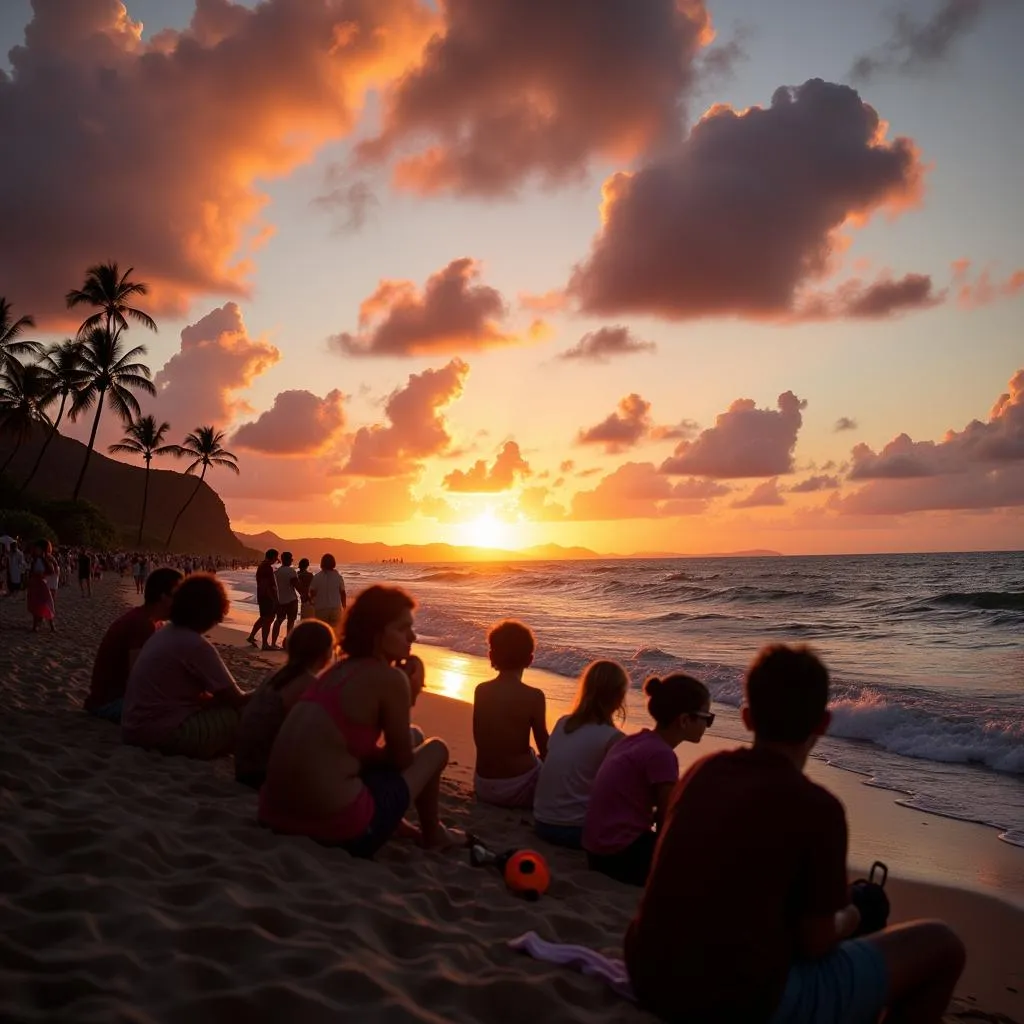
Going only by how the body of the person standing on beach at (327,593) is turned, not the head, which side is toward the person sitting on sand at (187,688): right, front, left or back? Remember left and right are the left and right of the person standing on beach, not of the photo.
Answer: back

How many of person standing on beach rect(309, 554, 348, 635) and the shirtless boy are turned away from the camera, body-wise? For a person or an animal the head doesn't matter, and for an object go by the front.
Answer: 2

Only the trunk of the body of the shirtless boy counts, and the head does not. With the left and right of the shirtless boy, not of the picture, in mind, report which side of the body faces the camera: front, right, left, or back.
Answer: back

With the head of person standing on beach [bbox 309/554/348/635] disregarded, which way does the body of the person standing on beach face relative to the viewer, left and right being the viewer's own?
facing away from the viewer

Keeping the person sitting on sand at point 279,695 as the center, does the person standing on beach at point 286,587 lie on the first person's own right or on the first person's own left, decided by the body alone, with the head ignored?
on the first person's own left

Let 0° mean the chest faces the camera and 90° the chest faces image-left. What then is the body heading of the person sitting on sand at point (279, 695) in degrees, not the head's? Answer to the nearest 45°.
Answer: approximately 225°

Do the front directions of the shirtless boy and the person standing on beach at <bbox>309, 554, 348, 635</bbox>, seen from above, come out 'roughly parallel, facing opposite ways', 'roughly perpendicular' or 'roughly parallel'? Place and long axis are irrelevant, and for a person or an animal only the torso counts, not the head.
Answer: roughly parallel

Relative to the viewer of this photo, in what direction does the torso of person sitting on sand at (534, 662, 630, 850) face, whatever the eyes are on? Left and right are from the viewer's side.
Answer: facing away from the viewer and to the right of the viewer

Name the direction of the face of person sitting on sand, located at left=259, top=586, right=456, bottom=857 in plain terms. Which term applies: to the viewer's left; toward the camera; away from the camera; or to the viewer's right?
to the viewer's right

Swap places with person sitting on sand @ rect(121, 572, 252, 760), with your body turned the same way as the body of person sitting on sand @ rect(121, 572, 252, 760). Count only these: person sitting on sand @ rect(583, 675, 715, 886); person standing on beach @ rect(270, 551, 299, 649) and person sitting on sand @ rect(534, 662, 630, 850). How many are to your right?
2

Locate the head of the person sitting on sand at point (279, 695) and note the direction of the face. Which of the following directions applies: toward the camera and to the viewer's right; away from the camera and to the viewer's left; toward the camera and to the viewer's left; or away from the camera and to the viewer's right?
away from the camera and to the viewer's right

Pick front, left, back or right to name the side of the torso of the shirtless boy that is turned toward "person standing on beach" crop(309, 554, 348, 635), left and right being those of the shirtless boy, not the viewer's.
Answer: front

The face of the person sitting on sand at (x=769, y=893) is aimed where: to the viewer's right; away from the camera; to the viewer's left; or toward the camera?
away from the camera

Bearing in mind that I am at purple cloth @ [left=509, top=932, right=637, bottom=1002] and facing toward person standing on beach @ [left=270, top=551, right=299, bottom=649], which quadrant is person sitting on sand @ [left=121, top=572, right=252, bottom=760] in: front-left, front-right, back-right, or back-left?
front-left

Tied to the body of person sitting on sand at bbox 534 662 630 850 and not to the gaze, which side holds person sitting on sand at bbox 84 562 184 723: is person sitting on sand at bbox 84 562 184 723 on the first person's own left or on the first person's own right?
on the first person's own left

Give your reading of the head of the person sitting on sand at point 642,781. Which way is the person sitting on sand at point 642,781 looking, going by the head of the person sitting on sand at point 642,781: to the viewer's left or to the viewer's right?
to the viewer's right
